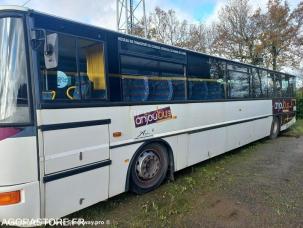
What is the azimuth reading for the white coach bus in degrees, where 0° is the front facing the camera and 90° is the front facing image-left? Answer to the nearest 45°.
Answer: approximately 45°
